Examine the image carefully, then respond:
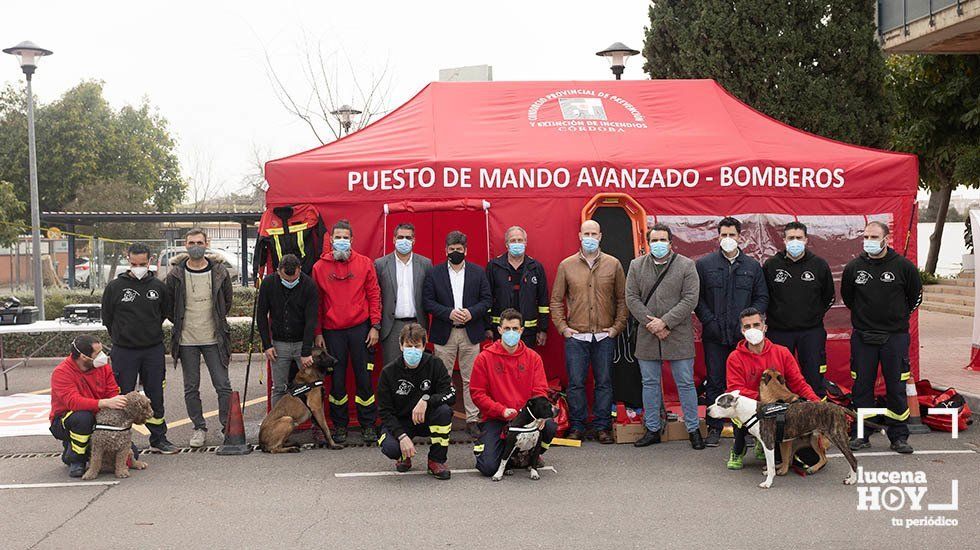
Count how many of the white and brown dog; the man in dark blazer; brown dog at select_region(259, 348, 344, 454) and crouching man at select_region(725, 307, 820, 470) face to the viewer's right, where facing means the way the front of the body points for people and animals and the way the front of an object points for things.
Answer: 1

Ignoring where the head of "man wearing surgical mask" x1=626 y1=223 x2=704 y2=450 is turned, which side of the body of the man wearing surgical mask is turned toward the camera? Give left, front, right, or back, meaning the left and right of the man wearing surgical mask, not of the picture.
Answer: front

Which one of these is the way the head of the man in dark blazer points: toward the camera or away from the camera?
toward the camera

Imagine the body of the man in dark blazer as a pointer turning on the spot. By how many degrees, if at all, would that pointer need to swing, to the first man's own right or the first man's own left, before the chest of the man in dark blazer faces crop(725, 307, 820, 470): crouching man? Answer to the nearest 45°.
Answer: approximately 45° to the first man's own left

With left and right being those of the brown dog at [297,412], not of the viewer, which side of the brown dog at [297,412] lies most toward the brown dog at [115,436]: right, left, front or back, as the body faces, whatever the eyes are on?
back

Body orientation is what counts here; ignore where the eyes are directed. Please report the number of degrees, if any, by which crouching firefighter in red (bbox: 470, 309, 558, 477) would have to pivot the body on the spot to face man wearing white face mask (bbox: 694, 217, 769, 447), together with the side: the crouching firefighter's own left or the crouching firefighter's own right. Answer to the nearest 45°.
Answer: approximately 135° to the crouching firefighter's own left

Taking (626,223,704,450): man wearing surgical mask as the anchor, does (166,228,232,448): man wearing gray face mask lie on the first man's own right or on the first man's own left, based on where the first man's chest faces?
on the first man's own right

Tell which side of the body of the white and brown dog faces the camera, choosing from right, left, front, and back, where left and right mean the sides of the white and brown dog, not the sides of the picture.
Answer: left

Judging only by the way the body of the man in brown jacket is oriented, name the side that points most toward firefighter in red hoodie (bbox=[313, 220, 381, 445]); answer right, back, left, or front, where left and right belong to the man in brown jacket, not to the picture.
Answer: right

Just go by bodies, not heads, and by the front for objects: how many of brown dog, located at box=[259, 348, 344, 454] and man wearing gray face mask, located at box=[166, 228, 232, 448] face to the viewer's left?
0

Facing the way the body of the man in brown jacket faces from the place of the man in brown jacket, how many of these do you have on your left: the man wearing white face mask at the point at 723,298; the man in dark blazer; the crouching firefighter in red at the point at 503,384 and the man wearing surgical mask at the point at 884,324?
2

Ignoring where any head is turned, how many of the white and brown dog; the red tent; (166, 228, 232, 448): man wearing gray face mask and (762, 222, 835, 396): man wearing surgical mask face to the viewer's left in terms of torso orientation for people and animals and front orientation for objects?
1

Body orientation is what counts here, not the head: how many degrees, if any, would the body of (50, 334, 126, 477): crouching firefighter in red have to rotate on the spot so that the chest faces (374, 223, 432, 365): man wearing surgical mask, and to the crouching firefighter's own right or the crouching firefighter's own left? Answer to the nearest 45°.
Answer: approximately 45° to the crouching firefighter's own left

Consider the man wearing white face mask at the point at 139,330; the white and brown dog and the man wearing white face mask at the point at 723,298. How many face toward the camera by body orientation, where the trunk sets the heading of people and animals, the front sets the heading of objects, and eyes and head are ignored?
2

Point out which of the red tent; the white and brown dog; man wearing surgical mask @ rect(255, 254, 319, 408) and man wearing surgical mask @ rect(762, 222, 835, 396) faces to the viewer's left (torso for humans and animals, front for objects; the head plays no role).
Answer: the white and brown dog

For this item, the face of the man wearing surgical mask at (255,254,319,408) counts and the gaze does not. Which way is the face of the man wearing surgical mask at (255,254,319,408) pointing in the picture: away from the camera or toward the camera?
toward the camera

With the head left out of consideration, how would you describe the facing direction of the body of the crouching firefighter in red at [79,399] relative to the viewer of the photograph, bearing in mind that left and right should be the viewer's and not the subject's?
facing the viewer and to the right of the viewer

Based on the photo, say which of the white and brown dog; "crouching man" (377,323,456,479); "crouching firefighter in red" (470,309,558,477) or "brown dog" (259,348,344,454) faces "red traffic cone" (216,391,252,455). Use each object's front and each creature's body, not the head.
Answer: the white and brown dog

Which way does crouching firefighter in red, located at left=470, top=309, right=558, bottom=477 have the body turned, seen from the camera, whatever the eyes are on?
toward the camera

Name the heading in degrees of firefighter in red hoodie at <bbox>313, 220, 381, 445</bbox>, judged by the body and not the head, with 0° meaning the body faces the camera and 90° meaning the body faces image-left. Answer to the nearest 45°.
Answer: approximately 0°

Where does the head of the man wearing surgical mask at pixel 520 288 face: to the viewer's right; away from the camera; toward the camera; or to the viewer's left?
toward the camera

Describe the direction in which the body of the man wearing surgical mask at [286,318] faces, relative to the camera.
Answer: toward the camera

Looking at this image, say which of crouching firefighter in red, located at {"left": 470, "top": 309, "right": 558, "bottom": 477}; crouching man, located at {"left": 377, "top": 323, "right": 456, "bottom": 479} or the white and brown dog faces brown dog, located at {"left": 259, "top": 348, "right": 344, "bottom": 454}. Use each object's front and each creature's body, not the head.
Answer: the white and brown dog

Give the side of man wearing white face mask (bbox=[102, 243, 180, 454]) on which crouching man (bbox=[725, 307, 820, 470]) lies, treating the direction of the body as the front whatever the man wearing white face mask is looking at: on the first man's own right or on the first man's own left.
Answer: on the first man's own left

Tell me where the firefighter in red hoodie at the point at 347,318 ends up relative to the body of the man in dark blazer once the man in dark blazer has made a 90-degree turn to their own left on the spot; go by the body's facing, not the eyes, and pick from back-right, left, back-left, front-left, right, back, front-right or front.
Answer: back

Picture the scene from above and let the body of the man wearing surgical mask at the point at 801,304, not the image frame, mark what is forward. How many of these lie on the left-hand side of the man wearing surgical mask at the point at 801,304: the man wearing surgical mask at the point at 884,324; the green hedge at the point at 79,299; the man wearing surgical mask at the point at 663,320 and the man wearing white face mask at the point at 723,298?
1
